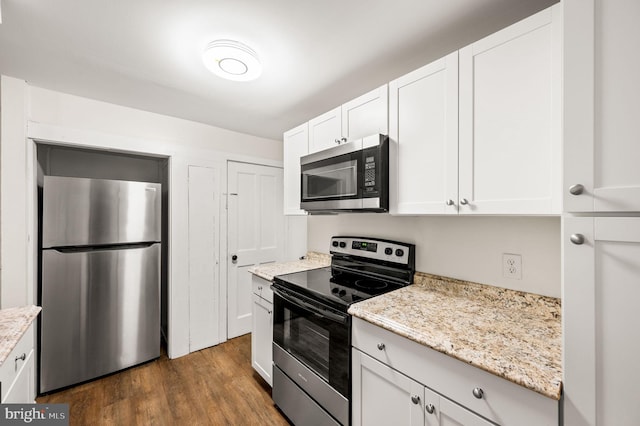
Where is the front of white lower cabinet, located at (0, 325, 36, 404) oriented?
to the viewer's right

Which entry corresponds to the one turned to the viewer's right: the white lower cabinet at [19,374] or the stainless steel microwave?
the white lower cabinet

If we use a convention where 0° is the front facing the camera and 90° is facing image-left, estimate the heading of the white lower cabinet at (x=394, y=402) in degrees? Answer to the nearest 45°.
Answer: approximately 45°

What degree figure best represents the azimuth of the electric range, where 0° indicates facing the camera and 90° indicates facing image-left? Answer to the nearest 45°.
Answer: approximately 45°

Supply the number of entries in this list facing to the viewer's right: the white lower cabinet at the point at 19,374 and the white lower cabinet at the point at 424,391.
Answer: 1

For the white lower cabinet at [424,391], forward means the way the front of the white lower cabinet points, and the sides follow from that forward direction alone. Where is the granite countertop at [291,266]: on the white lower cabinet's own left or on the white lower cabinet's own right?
on the white lower cabinet's own right

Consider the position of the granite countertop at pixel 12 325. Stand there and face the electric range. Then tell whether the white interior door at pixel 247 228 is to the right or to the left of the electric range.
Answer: left

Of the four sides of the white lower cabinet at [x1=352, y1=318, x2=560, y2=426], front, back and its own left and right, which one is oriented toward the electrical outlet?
back
